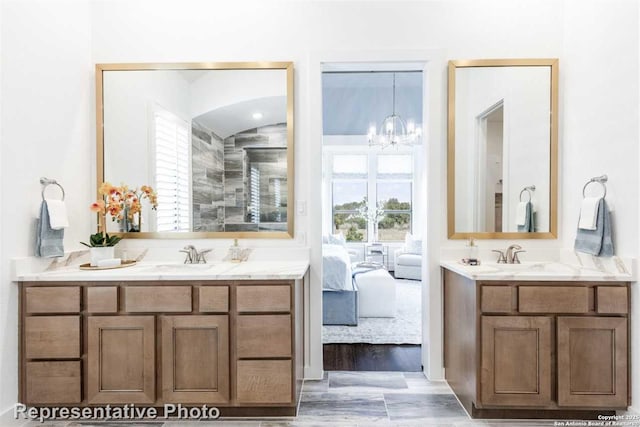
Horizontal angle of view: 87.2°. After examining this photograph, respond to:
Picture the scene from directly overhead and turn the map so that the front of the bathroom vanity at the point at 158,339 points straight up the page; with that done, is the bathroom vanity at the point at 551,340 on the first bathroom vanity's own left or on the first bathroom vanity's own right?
on the first bathroom vanity's own left

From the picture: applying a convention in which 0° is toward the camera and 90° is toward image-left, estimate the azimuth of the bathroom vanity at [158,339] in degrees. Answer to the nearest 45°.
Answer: approximately 0°

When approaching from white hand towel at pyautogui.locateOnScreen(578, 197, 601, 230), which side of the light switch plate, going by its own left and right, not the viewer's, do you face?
left

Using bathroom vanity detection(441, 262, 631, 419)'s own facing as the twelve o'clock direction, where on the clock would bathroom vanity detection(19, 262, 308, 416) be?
bathroom vanity detection(19, 262, 308, 416) is roughly at 2 o'clock from bathroom vanity detection(441, 262, 631, 419).

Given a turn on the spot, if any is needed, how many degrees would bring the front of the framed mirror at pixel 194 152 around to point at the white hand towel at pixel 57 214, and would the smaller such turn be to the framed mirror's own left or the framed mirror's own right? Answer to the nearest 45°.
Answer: approximately 90° to the framed mirror's own right

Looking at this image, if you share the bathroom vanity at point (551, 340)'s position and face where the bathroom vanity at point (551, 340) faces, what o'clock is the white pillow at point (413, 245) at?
The white pillow is roughly at 5 o'clock from the bathroom vanity.
